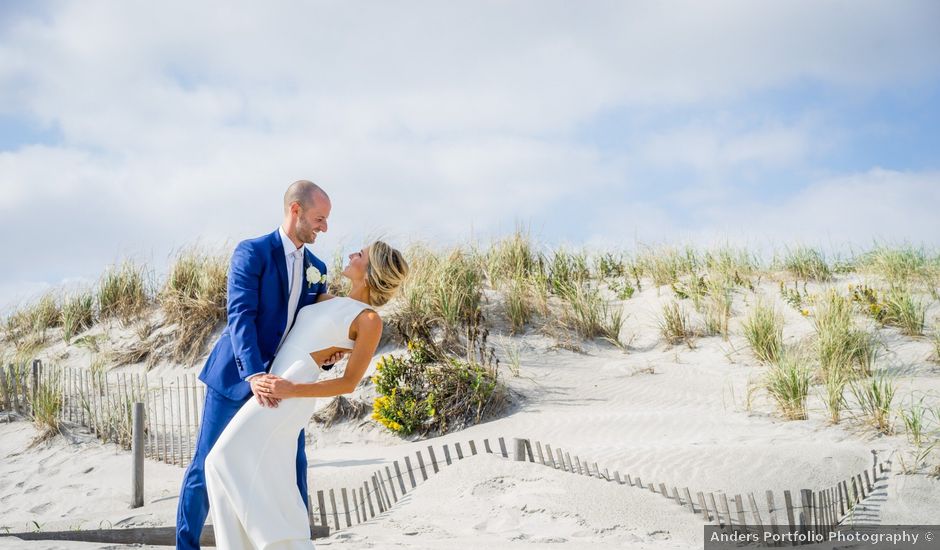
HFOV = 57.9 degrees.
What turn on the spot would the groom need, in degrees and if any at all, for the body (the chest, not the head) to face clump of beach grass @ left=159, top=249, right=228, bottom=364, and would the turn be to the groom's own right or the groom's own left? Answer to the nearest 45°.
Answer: approximately 135° to the groom's own left

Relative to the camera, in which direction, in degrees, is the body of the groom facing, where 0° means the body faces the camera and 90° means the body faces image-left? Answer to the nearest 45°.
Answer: approximately 315°

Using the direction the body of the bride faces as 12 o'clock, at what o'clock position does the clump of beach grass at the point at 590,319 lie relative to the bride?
The clump of beach grass is roughly at 4 o'clock from the bride.

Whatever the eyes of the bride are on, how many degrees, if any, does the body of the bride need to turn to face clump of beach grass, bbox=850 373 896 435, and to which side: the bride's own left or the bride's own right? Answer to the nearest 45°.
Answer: approximately 135° to the bride's own right

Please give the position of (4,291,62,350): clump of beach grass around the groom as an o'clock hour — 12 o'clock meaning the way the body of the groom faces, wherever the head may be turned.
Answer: The clump of beach grass is roughly at 7 o'clock from the groom.

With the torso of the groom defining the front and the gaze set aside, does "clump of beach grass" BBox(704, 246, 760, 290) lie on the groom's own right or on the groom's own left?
on the groom's own left

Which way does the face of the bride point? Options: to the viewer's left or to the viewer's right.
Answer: to the viewer's left

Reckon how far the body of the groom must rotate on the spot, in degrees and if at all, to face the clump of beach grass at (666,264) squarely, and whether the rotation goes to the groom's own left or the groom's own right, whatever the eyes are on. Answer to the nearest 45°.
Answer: approximately 90° to the groom's own left

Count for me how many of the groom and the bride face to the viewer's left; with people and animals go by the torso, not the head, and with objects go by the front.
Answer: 1

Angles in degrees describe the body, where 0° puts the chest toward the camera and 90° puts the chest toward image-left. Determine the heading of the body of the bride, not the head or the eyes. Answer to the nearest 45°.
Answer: approximately 90°

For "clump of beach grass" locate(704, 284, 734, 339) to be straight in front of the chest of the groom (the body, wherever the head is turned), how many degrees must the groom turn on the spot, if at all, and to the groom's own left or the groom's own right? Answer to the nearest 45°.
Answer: approximately 90° to the groom's own left
